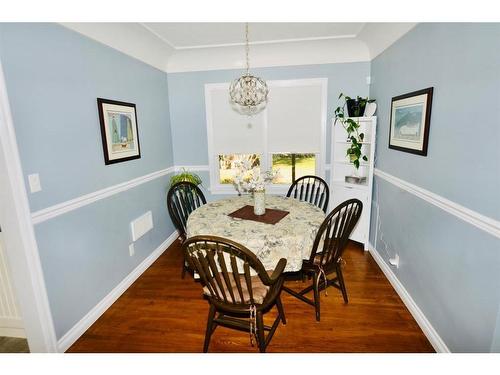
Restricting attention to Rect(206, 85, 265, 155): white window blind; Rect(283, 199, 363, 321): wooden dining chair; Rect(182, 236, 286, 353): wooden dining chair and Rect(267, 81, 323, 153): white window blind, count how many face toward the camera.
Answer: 2

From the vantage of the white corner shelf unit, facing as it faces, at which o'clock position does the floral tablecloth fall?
The floral tablecloth is roughly at 11 o'clock from the white corner shelf unit.

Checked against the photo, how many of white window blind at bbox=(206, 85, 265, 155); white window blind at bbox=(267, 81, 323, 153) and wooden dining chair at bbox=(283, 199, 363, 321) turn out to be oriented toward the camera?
2

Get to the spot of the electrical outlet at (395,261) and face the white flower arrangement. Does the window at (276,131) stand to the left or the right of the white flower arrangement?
right

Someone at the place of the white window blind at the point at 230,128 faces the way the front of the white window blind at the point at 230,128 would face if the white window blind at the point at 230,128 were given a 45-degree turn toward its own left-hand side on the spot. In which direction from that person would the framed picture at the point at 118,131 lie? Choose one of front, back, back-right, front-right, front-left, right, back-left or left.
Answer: right

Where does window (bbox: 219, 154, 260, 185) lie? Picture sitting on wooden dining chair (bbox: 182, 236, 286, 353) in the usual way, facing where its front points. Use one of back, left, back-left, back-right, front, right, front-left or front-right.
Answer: front-left

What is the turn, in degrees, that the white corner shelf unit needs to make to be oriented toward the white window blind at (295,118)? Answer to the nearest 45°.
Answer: approximately 45° to its right

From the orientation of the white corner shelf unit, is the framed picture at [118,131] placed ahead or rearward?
ahead

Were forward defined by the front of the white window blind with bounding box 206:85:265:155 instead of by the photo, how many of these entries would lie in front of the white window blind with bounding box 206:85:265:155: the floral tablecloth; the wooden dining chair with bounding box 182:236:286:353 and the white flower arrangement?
3

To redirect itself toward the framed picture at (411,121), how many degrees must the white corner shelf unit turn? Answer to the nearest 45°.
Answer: approximately 90° to its left

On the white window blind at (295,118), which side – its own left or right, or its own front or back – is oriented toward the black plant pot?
left

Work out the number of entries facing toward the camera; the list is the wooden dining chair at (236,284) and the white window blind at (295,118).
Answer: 1

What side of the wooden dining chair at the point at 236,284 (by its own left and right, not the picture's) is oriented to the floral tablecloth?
front

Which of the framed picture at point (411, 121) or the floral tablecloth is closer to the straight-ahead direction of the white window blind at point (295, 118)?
the floral tablecloth
